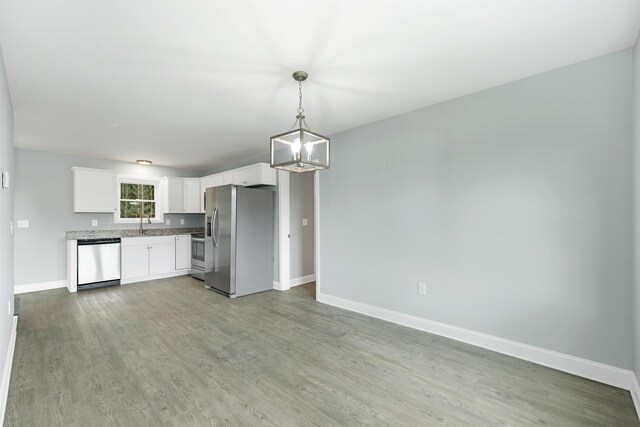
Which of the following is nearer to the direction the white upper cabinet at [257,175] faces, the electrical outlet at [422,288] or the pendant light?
the pendant light

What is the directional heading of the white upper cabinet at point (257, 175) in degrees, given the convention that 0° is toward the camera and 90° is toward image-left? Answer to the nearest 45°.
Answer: approximately 45°

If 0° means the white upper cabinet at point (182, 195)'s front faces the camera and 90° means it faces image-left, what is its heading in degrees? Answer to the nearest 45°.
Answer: approximately 0°

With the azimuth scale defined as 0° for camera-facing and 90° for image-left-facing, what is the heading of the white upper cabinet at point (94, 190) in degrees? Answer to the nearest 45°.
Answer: approximately 0°

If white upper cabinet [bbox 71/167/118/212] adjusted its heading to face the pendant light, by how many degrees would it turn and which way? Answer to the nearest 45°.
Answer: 0° — it already faces it

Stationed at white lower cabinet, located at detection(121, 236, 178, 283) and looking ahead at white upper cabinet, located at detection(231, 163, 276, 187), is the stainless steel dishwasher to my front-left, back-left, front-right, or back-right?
back-right

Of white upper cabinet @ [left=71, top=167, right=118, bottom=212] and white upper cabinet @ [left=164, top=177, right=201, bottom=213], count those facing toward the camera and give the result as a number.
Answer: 2

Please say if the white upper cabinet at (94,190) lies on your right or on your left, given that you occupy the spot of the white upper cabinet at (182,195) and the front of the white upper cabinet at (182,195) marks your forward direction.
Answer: on your right

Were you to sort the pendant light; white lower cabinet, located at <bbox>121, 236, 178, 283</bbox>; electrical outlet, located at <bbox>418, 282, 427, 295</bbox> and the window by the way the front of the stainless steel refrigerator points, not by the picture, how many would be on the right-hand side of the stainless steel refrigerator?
2

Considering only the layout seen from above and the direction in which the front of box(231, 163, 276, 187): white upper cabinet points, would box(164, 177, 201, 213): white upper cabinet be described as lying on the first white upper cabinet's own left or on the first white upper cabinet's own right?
on the first white upper cabinet's own right

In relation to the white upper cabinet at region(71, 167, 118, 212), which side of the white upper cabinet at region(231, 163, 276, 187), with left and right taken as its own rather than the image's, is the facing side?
right

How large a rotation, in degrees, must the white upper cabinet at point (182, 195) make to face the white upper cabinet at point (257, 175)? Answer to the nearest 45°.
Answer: approximately 45° to its left

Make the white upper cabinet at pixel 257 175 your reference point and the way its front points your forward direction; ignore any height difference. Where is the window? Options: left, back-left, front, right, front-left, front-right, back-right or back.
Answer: right
